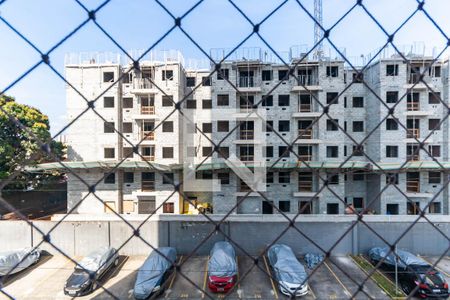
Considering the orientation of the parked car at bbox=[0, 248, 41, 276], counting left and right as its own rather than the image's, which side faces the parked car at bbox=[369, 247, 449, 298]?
left

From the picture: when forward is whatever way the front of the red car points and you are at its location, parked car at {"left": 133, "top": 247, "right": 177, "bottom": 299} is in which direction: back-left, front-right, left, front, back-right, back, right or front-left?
right

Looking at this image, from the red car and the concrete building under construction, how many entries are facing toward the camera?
2

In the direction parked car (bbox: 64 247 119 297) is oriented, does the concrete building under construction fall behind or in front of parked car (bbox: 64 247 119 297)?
behind

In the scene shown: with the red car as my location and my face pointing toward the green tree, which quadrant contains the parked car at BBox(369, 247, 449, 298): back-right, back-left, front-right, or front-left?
back-right

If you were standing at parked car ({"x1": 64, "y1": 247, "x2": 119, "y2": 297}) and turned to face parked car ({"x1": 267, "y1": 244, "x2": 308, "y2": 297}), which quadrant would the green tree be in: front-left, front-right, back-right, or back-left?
back-left

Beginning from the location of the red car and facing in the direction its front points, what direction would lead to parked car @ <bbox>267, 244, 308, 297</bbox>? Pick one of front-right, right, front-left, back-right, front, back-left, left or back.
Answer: left

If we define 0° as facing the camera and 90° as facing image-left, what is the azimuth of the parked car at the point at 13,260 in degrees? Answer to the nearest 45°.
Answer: approximately 45°

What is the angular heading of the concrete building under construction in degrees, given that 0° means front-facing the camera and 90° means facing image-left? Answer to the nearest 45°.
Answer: approximately 0°
